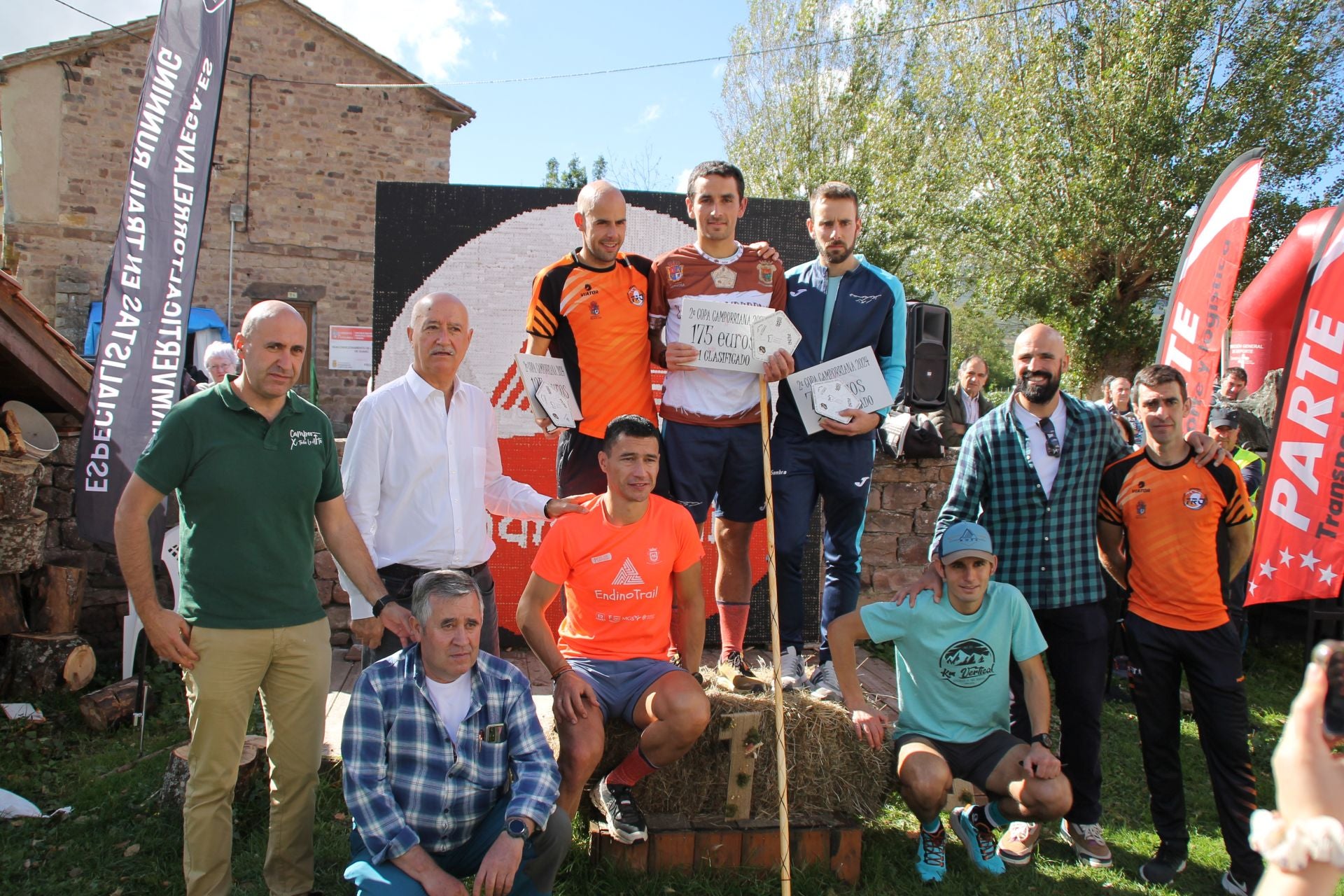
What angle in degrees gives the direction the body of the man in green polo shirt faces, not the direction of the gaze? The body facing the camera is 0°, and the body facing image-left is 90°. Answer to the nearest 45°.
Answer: approximately 315°

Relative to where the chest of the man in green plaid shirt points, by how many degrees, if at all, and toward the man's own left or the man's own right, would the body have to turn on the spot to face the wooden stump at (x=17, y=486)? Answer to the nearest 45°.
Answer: approximately 90° to the man's own right

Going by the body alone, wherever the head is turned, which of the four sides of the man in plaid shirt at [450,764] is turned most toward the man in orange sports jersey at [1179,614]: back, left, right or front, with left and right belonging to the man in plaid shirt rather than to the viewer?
left

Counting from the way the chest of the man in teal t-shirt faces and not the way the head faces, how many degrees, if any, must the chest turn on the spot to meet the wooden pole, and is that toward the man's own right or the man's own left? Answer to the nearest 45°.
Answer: approximately 45° to the man's own right

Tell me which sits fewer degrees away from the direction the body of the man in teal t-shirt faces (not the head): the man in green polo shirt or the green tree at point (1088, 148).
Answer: the man in green polo shirt

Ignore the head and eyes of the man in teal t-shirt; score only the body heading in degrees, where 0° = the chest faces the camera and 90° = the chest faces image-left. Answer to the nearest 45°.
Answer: approximately 0°

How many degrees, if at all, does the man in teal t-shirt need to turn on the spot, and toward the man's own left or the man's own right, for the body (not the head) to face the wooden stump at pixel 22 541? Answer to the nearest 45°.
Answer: approximately 90° to the man's own right

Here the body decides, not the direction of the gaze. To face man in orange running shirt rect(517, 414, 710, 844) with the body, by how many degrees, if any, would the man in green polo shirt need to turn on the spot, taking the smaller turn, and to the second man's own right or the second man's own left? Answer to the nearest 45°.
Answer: approximately 45° to the second man's own left

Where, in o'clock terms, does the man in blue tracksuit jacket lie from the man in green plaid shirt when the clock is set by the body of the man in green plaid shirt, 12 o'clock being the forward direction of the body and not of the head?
The man in blue tracksuit jacket is roughly at 3 o'clock from the man in green plaid shirt.

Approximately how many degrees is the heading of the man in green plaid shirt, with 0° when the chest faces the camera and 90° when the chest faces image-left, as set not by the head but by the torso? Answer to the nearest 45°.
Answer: approximately 0°
